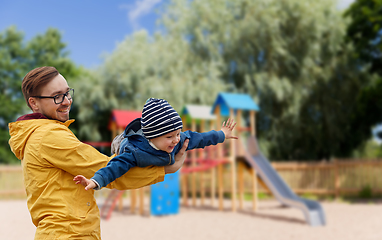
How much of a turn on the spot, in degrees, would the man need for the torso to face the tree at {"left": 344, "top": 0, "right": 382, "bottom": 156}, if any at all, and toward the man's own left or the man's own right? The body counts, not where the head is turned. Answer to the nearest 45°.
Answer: approximately 45° to the man's own left

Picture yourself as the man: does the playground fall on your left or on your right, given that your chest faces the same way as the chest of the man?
on your left

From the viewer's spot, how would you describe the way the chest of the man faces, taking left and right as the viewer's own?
facing to the right of the viewer

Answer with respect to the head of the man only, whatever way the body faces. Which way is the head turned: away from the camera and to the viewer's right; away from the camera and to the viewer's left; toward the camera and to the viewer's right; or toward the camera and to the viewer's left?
toward the camera and to the viewer's right

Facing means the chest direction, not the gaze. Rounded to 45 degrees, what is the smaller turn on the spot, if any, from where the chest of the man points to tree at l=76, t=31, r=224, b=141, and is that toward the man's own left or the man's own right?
approximately 90° to the man's own left

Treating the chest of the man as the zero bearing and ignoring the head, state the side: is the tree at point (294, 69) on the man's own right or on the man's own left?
on the man's own left
